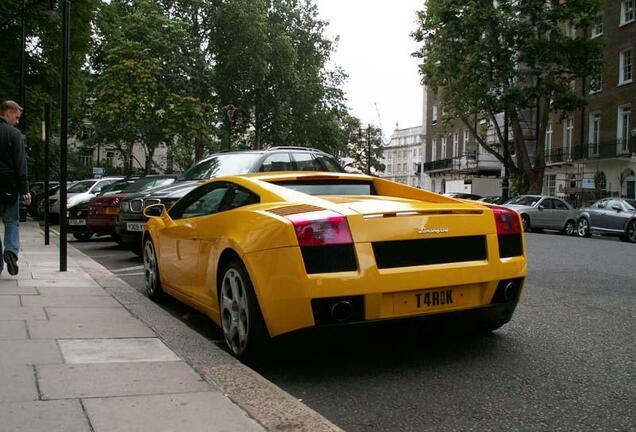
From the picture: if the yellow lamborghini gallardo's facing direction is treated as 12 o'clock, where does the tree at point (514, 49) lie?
The tree is roughly at 2 o'clock from the yellow lamborghini gallardo.

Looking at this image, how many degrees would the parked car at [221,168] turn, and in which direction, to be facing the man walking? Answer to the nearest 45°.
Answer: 0° — it already faces them

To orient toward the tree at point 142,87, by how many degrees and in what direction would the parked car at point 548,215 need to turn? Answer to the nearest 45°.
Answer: approximately 45° to its right

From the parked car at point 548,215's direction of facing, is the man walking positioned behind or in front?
in front

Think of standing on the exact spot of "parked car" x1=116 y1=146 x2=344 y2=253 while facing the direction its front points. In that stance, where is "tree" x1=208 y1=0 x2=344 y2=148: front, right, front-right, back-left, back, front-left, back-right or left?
back-right

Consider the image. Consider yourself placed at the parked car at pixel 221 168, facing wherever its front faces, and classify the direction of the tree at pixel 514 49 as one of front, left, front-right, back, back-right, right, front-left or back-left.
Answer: back

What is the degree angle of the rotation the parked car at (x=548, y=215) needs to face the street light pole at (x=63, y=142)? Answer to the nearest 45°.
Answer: approximately 45° to its left

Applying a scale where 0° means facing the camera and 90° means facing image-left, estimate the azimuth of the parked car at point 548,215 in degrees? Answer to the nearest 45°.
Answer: approximately 45°

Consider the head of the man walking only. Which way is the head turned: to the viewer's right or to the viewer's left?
to the viewer's right

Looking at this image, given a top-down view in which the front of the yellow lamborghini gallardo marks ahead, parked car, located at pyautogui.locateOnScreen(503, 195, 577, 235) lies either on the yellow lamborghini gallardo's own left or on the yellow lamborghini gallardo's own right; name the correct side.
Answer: on the yellow lamborghini gallardo's own right

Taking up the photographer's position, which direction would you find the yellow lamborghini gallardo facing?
facing away from the viewer and to the left of the viewer

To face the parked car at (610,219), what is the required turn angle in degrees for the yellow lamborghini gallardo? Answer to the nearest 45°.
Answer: approximately 90° to its right

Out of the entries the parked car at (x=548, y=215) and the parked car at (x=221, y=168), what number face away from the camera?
0

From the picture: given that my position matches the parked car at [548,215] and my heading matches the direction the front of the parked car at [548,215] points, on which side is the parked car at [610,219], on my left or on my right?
on my left

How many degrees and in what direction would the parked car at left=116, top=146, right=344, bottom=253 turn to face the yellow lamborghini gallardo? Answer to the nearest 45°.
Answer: approximately 45° to its left
